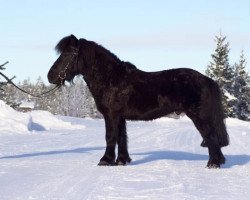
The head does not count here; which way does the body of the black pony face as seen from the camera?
to the viewer's left

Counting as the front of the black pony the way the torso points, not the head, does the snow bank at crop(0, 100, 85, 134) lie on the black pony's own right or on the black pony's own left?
on the black pony's own right
